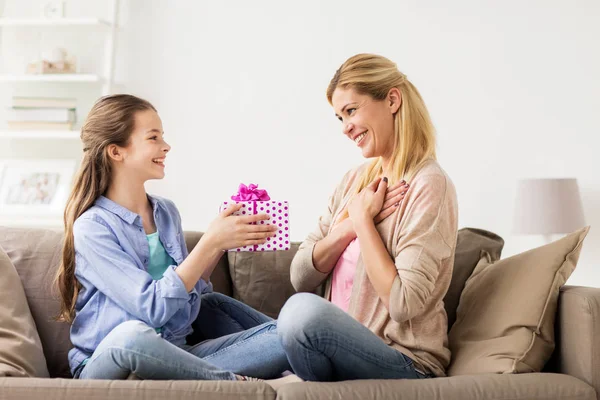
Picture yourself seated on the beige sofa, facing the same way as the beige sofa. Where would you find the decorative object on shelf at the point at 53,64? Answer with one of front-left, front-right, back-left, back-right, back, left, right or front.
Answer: back-right

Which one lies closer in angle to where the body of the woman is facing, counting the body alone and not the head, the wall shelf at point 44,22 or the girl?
the girl

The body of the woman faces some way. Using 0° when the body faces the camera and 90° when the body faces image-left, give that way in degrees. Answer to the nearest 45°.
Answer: approximately 45°

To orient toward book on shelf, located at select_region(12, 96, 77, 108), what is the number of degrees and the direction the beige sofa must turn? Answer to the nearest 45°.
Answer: approximately 135° to its right

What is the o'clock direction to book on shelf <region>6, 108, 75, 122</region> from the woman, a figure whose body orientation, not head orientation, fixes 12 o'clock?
The book on shelf is roughly at 3 o'clock from the woman.

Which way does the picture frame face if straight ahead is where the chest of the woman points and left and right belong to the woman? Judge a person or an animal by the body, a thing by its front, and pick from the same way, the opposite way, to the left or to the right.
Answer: to the left

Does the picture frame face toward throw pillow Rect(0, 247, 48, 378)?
yes

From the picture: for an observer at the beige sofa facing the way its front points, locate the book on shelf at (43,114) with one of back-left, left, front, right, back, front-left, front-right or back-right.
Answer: back-right

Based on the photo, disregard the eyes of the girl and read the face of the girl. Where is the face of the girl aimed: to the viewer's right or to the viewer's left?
to the viewer's right

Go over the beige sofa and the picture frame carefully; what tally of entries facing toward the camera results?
2

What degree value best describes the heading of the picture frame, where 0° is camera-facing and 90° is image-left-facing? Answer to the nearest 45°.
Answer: approximately 0°
